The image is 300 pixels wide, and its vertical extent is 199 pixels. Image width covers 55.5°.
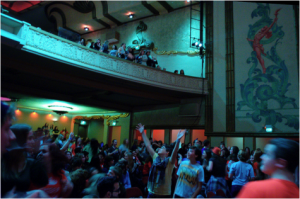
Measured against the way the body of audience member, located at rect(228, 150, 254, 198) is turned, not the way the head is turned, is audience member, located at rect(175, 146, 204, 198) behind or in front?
behind

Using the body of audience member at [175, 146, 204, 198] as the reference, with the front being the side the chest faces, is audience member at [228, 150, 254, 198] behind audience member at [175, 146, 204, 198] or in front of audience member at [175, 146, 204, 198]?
behind

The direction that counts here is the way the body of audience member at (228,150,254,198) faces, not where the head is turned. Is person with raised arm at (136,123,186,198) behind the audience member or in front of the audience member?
behind

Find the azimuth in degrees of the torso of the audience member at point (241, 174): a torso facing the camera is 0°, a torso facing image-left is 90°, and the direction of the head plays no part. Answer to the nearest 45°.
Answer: approximately 180°
